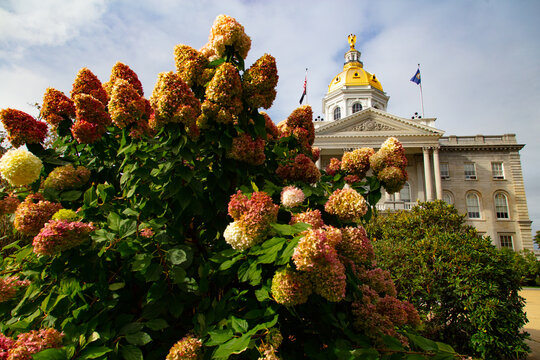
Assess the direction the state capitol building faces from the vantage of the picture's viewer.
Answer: facing the viewer

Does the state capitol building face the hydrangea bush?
yes

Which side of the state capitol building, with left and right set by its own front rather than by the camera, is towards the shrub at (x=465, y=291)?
front
